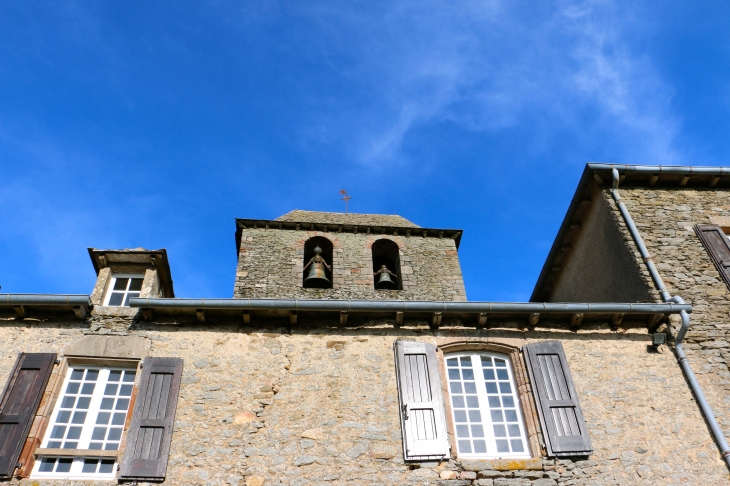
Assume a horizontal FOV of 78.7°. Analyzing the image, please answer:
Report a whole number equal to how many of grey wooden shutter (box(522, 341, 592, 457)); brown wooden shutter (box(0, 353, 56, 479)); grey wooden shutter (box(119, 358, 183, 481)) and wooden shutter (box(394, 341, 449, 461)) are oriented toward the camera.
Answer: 4

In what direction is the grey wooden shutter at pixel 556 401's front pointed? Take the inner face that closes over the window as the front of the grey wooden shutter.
toward the camera

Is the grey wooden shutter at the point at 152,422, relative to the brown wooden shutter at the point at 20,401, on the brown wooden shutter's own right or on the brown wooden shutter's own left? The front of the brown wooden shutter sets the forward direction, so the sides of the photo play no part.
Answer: on the brown wooden shutter's own left

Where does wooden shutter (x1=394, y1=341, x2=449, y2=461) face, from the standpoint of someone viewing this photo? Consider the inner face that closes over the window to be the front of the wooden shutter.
facing the viewer

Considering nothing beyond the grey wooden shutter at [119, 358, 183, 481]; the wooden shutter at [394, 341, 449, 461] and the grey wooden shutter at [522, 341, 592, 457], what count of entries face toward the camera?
3

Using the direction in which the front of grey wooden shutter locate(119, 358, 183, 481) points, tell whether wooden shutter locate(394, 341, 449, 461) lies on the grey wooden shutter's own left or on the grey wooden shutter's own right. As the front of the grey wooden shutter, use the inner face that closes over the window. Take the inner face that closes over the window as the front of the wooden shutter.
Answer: on the grey wooden shutter's own left

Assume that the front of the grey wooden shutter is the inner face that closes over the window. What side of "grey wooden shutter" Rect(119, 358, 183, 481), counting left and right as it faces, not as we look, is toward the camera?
front

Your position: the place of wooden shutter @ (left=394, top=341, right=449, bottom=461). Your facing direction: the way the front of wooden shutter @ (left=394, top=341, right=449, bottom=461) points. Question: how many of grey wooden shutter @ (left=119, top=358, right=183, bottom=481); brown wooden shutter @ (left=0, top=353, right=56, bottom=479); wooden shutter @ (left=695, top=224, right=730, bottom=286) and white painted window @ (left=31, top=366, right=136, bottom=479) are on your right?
3

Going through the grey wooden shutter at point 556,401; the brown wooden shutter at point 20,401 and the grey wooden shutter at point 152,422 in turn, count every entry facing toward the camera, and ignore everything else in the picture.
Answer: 3

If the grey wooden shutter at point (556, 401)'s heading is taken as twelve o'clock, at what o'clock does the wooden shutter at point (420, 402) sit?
The wooden shutter is roughly at 2 o'clock from the grey wooden shutter.
